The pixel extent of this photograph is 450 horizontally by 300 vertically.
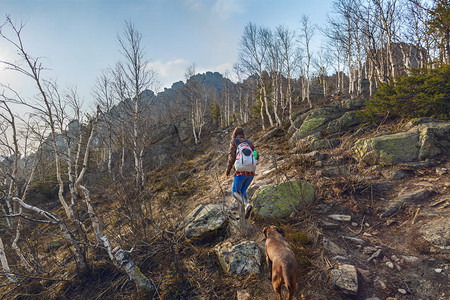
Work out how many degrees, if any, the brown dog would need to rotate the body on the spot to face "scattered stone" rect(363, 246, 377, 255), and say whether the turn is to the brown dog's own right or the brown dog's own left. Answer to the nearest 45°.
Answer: approximately 45° to the brown dog's own right

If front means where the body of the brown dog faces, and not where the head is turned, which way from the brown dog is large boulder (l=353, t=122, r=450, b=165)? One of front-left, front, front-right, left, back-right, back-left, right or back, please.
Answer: front-right

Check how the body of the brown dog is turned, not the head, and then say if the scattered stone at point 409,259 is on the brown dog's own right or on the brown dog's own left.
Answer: on the brown dog's own right

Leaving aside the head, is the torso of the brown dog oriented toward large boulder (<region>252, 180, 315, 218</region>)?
yes

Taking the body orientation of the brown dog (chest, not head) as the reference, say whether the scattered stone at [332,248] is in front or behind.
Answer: in front

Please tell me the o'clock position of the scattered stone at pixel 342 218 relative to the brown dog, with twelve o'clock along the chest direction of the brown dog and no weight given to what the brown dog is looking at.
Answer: The scattered stone is roughly at 1 o'clock from the brown dog.

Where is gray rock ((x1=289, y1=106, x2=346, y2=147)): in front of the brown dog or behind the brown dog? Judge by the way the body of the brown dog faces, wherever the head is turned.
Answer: in front

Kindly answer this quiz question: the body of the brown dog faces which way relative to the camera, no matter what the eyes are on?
away from the camera

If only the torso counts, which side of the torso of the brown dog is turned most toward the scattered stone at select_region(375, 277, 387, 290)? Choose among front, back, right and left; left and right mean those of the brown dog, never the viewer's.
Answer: right

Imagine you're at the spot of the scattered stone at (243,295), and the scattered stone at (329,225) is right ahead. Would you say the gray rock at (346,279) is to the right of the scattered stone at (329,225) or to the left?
right

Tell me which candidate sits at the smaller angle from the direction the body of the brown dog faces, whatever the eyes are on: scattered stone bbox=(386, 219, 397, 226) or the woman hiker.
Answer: the woman hiker

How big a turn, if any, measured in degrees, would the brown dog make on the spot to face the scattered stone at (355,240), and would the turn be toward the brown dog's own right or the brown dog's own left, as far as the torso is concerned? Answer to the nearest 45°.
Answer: approximately 45° to the brown dog's own right
